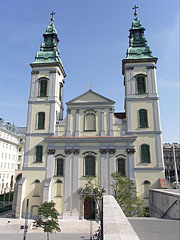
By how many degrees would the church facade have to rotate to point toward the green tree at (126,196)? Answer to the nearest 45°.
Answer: approximately 45° to its left

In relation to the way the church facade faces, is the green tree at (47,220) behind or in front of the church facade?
in front

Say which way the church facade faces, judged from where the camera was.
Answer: facing the viewer
